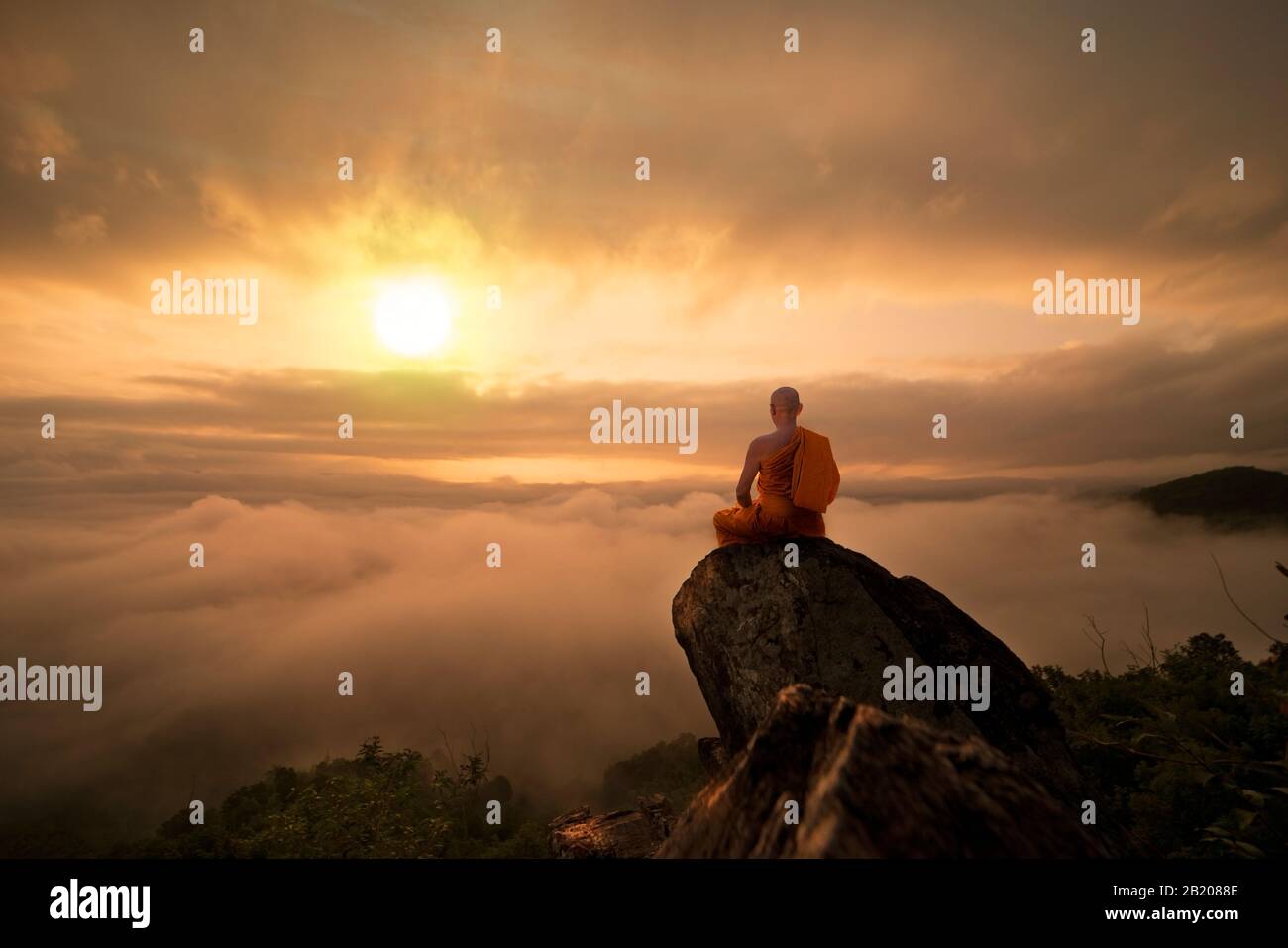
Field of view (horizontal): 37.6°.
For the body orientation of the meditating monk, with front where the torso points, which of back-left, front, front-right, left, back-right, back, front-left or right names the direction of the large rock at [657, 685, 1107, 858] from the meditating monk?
back-left

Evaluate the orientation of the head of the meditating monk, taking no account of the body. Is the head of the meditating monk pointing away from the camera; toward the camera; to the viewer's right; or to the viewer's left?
away from the camera

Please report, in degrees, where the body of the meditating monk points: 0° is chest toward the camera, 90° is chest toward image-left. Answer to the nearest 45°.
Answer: approximately 135°
